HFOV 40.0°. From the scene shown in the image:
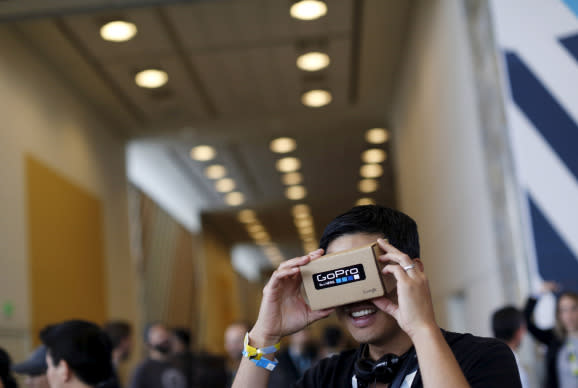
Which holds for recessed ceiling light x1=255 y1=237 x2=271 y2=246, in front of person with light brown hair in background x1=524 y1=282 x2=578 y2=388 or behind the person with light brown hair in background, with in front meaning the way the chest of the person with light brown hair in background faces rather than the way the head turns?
behind

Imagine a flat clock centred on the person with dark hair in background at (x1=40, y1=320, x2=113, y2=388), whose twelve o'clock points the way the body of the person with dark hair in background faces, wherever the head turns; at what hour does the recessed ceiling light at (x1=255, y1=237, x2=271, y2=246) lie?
The recessed ceiling light is roughly at 2 o'clock from the person with dark hair in background.

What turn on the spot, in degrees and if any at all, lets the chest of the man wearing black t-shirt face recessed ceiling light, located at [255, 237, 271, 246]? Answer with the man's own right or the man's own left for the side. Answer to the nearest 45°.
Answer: approximately 135° to the man's own right

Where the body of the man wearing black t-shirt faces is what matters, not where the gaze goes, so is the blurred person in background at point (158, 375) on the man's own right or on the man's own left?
on the man's own right

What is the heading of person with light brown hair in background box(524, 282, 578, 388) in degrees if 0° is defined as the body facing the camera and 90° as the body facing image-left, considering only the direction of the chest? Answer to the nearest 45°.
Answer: approximately 0°

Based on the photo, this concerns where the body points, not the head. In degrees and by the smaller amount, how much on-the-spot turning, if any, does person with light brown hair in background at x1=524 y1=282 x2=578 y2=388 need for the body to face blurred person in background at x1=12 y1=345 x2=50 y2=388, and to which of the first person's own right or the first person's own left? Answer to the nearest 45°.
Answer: approximately 45° to the first person's own right

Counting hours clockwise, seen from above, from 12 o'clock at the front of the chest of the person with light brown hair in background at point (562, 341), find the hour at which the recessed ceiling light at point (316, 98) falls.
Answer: The recessed ceiling light is roughly at 5 o'clock from the person with light brown hair in background.

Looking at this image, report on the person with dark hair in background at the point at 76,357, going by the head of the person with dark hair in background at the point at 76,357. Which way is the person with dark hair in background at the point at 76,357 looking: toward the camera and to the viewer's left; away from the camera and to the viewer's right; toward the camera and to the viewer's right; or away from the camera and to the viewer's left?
away from the camera and to the viewer's left

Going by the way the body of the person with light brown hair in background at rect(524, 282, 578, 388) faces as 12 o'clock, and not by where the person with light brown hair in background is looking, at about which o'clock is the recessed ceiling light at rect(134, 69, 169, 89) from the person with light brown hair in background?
The recessed ceiling light is roughly at 4 o'clock from the person with light brown hair in background.

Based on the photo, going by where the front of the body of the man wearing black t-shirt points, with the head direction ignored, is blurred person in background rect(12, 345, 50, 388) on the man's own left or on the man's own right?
on the man's own right

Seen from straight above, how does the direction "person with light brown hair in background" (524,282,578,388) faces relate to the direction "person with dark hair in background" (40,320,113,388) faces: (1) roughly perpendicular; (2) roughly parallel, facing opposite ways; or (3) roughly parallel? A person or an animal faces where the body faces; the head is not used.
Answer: roughly perpendicular

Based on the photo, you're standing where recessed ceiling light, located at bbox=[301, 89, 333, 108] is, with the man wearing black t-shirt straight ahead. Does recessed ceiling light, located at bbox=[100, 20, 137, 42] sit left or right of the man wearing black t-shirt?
right

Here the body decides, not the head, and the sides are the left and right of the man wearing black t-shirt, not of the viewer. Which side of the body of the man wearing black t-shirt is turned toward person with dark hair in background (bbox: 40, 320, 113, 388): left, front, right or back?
right

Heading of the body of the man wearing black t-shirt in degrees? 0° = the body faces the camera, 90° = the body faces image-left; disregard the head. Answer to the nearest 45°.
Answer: approximately 45°
